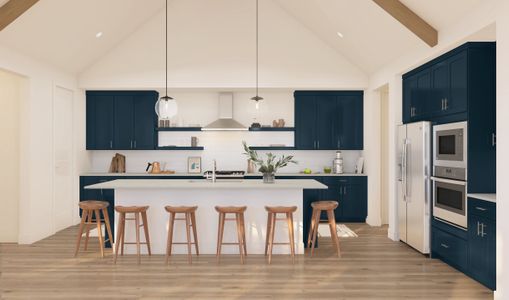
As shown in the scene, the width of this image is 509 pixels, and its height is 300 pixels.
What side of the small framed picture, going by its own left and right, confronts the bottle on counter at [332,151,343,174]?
left

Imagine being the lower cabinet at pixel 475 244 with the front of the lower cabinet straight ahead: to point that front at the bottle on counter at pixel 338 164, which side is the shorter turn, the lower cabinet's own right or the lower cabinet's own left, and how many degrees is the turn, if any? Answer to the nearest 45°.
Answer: approximately 90° to the lower cabinet's own right

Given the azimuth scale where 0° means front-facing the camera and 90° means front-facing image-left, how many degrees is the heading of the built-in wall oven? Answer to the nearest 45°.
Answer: approximately 45°

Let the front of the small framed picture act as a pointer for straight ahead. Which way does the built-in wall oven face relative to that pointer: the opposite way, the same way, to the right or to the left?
to the right

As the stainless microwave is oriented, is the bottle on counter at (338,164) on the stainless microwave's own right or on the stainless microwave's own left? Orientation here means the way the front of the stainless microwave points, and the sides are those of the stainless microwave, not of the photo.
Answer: on the stainless microwave's own right

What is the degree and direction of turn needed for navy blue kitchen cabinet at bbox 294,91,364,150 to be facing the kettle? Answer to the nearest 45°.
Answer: approximately 90° to its right

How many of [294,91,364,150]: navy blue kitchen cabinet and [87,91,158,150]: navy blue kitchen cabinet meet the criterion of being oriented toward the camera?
2
